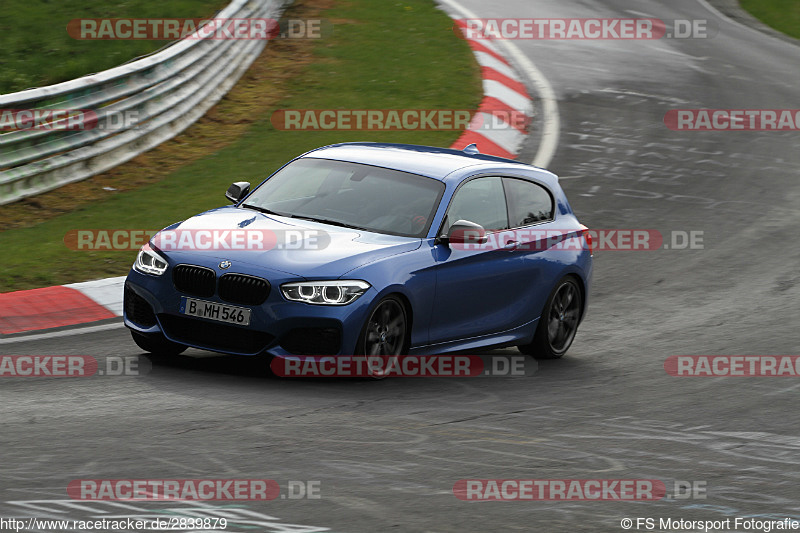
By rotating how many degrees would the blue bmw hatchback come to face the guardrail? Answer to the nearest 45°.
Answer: approximately 90° to its right

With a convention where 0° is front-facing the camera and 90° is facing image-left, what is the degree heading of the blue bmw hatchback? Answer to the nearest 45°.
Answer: approximately 45°
